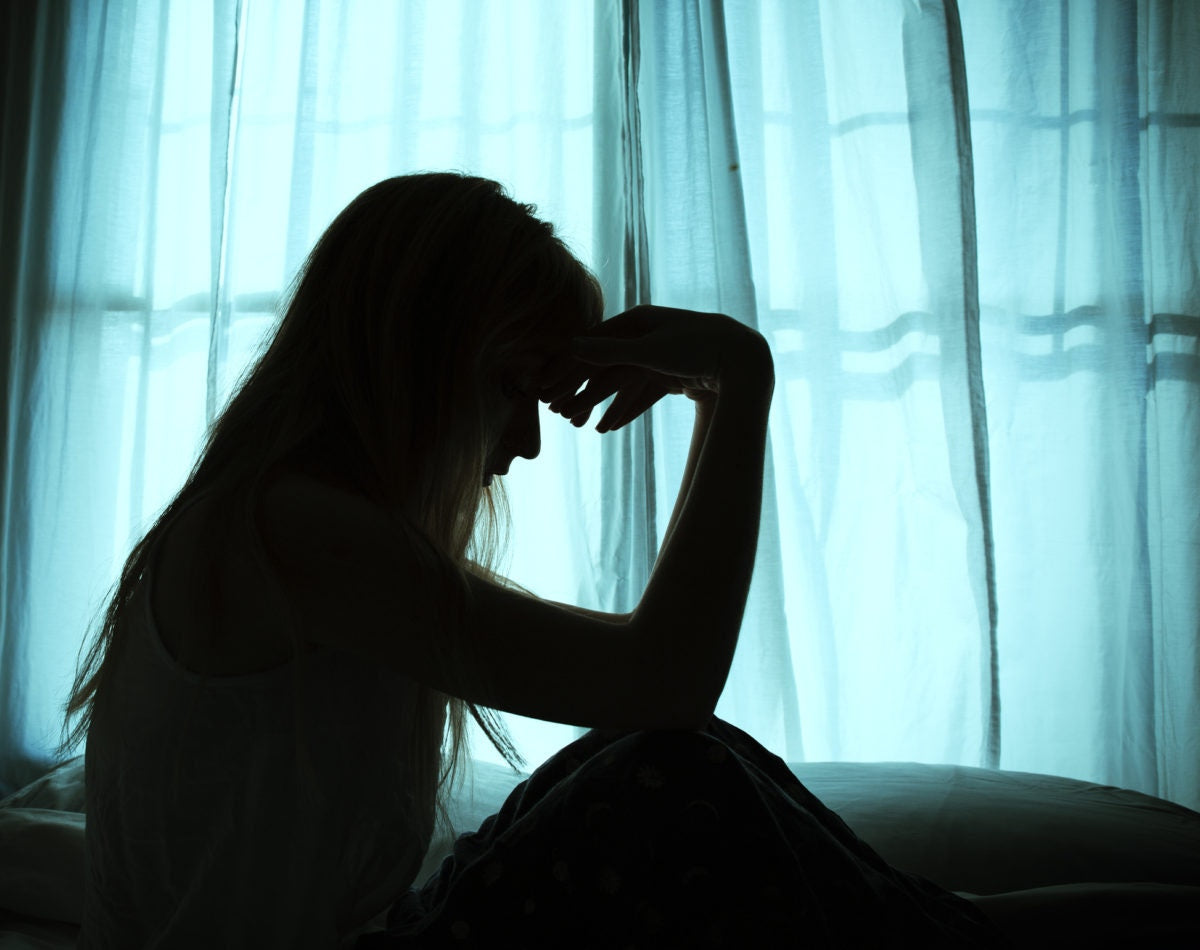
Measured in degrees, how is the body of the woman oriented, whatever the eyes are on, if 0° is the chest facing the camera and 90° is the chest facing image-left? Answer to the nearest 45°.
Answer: approximately 270°

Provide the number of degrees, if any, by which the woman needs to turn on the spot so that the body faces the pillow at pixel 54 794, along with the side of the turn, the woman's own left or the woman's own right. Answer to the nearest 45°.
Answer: approximately 135° to the woman's own left

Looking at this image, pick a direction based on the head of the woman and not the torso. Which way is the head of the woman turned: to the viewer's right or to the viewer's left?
to the viewer's right
